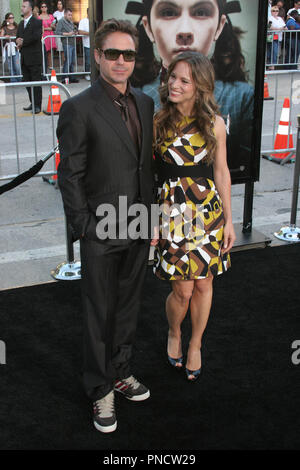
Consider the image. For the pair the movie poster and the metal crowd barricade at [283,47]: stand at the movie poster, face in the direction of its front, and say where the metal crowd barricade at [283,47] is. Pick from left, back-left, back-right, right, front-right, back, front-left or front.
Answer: back

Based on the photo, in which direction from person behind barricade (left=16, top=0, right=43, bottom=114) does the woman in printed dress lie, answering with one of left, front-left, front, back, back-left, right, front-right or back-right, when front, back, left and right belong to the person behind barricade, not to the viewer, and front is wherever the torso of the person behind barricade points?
front-left

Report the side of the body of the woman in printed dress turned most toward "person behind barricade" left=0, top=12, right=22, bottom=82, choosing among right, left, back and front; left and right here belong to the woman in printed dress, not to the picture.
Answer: back

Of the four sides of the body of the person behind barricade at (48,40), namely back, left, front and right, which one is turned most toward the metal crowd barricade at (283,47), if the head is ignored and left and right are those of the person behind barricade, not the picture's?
left

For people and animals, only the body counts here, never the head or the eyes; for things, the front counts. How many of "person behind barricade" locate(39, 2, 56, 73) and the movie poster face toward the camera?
2

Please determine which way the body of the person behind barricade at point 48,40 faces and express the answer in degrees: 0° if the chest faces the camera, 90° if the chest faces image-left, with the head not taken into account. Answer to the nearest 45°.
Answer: approximately 0°

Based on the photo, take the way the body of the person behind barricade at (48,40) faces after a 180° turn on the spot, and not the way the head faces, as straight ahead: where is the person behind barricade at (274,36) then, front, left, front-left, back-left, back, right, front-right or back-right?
right

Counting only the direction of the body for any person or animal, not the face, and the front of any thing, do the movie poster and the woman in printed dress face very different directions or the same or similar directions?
same or similar directions

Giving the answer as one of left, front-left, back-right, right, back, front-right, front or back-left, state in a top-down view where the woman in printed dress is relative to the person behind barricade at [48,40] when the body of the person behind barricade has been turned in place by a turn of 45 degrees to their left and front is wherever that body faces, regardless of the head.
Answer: front-right

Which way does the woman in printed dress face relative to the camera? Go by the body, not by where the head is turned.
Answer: toward the camera

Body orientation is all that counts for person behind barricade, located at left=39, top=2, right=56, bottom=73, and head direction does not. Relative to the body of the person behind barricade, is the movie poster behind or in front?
in front

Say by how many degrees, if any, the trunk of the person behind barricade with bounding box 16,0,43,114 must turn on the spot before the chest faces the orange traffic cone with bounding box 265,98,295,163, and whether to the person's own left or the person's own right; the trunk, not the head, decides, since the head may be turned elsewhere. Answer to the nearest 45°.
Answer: approximately 90° to the person's own left

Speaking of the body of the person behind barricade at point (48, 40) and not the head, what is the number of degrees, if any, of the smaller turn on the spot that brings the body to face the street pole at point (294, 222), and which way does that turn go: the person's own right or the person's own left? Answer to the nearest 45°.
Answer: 0° — they already face it

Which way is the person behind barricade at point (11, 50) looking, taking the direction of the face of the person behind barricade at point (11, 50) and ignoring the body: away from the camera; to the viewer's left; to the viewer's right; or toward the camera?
toward the camera

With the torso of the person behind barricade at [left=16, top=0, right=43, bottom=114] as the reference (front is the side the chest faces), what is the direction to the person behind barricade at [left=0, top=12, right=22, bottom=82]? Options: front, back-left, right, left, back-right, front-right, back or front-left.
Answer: back-right

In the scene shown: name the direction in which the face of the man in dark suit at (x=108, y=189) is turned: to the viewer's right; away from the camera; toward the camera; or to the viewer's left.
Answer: toward the camera

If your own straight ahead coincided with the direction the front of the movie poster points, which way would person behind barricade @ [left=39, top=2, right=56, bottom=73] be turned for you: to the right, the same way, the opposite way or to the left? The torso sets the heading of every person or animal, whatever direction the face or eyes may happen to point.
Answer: the same way
